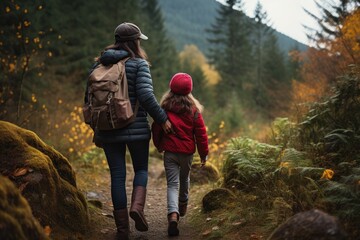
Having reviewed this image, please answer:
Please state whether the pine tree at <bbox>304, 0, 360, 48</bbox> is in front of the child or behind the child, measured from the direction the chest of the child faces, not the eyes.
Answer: in front

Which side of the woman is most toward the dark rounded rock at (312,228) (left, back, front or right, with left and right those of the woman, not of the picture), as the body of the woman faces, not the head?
right

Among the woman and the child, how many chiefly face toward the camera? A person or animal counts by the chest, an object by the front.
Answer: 0

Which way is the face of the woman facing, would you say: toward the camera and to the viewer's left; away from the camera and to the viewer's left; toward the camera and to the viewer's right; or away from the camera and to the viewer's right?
away from the camera and to the viewer's right

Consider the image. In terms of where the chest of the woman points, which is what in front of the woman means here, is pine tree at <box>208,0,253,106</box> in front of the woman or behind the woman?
in front

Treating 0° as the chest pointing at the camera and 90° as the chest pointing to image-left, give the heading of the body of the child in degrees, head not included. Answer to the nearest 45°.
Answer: approximately 180°

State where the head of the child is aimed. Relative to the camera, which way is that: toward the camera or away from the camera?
away from the camera

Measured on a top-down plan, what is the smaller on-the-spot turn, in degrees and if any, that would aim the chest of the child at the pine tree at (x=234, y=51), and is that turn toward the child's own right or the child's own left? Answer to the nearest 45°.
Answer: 0° — they already face it

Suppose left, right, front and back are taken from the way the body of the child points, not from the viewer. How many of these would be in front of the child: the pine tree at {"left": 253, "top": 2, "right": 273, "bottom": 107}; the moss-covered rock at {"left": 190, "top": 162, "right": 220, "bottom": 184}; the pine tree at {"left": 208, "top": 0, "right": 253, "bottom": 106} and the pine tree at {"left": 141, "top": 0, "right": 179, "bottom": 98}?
4

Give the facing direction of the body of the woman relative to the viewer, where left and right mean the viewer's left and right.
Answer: facing away from the viewer and to the right of the viewer
